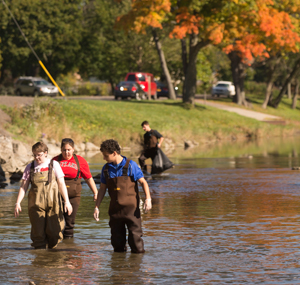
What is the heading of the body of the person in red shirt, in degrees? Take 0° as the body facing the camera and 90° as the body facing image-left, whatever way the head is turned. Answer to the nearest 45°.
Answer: approximately 45°

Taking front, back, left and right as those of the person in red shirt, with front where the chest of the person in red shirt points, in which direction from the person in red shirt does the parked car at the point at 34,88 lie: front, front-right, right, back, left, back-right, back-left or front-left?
back-right

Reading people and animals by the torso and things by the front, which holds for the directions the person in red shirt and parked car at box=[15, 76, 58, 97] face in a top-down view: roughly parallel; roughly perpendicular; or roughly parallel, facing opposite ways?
roughly perpendicular

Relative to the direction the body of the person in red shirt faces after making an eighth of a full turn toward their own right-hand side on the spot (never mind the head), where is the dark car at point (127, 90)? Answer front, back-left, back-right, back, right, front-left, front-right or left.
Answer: right

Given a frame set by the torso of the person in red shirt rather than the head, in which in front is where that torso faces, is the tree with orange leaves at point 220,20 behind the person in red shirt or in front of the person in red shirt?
behind
